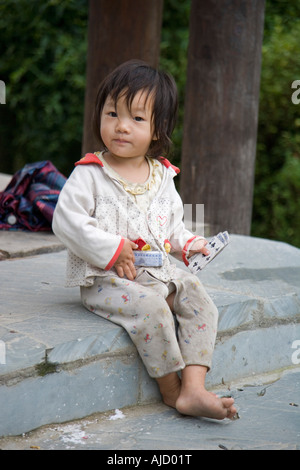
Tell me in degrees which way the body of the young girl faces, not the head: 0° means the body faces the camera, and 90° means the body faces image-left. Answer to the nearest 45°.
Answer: approximately 315°

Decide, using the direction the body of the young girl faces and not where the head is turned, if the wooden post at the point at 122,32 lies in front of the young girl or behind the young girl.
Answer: behind

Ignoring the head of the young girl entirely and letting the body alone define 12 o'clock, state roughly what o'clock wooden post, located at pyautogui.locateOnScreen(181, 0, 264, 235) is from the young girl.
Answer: The wooden post is roughly at 8 o'clock from the young girl.

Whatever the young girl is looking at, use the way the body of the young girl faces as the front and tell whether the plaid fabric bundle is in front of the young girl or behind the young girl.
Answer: behind
